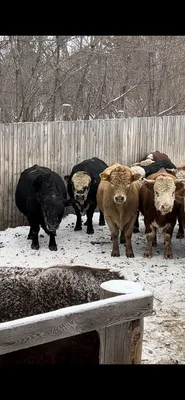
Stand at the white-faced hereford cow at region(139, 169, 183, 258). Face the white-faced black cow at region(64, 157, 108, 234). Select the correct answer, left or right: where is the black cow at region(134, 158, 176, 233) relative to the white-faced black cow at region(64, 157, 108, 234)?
right

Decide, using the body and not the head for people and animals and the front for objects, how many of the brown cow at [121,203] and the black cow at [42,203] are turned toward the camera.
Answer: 2

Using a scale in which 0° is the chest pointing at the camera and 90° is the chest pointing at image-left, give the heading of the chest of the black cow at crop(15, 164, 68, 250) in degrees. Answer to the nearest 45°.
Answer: approximately 0°

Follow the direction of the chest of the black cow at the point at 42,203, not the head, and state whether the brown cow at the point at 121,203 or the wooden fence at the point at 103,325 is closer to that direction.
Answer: the wooden fence

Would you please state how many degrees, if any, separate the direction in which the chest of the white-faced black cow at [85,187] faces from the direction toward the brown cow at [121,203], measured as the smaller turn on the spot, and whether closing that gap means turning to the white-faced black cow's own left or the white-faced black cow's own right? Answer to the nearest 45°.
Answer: approximately 45° to the white-faced black cow's own left

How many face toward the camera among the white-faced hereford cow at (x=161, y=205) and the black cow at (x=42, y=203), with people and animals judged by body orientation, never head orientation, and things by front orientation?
2

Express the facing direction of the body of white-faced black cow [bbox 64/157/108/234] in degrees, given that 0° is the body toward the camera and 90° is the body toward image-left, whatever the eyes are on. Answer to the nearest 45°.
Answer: approximately 45°

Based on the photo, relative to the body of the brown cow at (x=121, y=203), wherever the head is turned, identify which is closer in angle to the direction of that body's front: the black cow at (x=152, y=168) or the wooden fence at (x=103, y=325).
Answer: the wooden fence

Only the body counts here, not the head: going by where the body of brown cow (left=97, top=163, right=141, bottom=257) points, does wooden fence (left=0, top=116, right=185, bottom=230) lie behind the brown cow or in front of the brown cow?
behind

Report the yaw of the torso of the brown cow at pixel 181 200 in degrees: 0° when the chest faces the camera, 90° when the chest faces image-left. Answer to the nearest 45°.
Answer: approximately 0°
